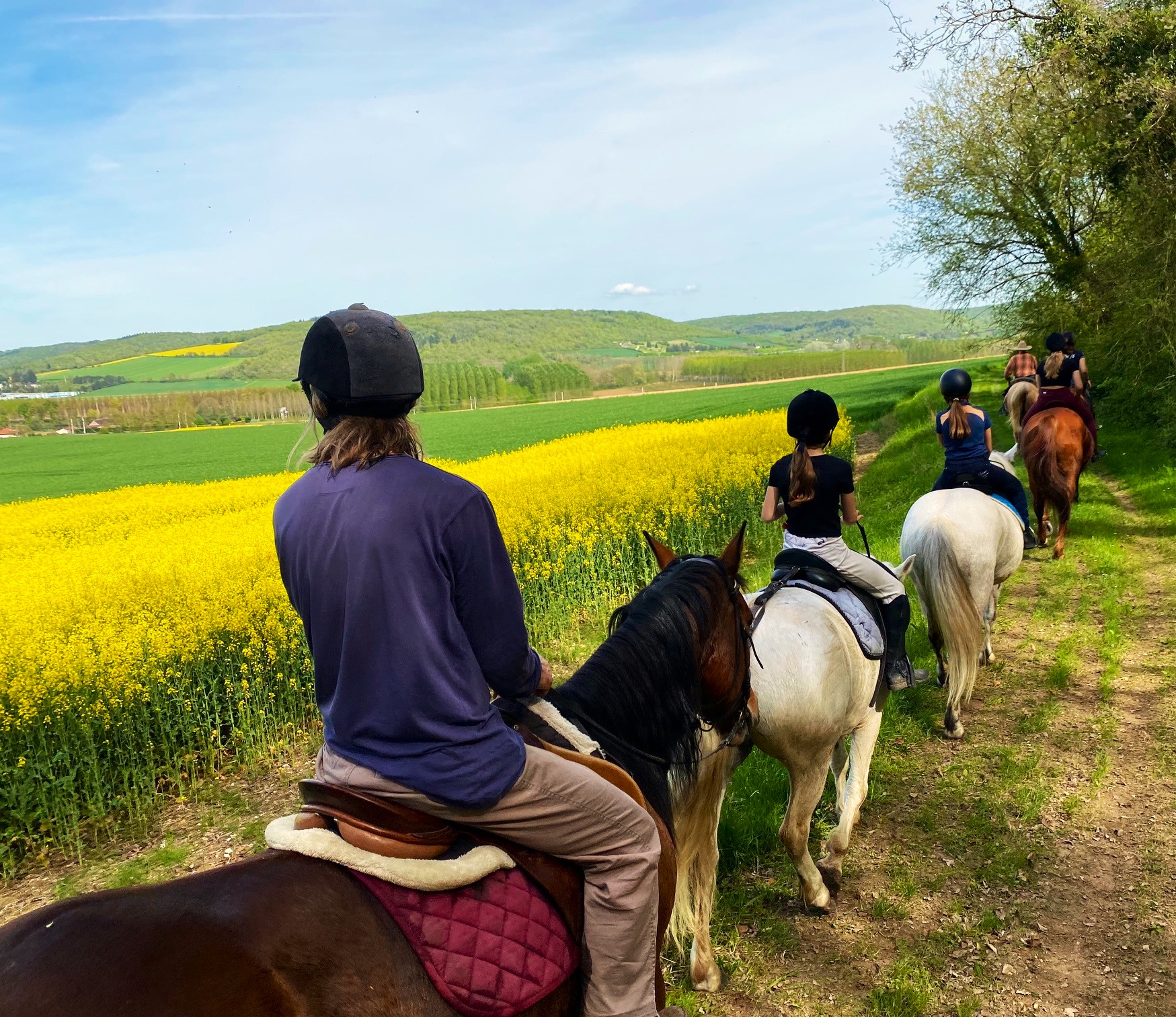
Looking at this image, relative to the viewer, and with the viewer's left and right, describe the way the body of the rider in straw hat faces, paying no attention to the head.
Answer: facing away from the viewer

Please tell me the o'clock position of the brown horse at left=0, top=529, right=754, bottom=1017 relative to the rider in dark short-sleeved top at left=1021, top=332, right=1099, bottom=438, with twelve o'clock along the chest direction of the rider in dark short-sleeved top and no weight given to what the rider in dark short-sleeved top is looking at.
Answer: The brown horse is roughly at 6 o'clock from the rider in dark short-sleeved top.

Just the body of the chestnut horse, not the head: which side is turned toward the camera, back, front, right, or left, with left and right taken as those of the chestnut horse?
back

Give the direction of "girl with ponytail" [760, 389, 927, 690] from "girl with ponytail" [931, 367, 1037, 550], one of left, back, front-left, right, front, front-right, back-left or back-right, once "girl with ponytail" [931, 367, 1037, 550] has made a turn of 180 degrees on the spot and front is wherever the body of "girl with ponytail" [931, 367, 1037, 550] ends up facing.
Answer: front

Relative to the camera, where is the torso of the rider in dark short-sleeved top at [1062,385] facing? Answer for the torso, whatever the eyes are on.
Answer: away from the camera

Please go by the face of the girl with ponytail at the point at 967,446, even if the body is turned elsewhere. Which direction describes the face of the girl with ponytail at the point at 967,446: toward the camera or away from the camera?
away from the camera

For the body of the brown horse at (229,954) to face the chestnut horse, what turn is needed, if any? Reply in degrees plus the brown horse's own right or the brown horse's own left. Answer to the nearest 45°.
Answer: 0° — it already faces it

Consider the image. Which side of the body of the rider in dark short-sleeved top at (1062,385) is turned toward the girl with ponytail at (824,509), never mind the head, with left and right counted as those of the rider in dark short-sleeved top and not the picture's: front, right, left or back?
back

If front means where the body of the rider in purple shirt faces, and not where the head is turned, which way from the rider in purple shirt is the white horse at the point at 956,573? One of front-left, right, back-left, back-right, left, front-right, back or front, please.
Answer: front

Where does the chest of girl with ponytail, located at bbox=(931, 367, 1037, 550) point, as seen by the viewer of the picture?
away from the camera

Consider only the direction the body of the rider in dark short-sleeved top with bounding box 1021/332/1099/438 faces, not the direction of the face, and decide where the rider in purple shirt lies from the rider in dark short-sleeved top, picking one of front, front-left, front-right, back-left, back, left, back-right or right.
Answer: back

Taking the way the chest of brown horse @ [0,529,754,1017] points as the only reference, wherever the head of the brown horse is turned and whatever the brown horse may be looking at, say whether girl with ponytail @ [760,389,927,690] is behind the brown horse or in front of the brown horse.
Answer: in front

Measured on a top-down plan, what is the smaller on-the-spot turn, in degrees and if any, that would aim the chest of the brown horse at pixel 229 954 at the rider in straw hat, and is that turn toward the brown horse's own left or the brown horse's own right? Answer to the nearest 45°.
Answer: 0° — it already faces them

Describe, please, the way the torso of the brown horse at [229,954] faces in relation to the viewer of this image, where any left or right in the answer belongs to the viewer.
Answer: facing away from the viewer and to the right of the viewer

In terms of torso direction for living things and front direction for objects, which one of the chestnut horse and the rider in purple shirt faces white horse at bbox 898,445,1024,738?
the rider in purple shirt

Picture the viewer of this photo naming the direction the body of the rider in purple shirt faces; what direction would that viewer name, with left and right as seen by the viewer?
facing away from the viewer and to the right of the viewer
